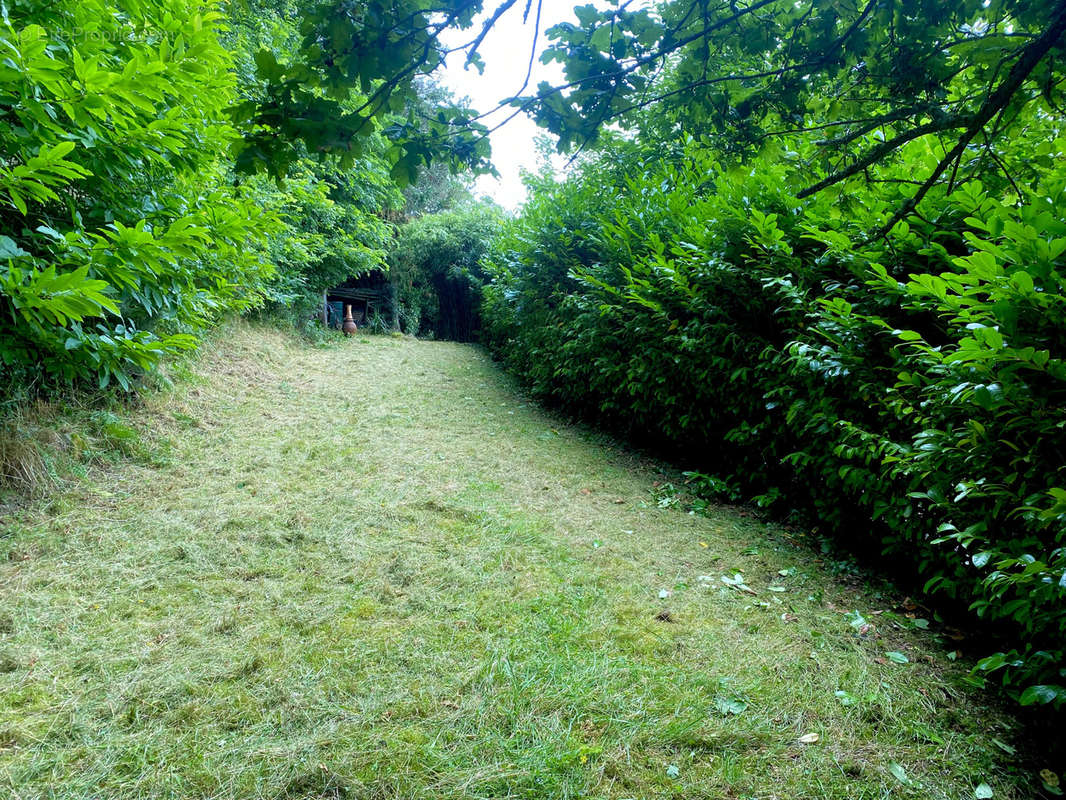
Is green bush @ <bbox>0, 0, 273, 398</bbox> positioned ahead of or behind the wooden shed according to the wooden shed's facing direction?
ahead

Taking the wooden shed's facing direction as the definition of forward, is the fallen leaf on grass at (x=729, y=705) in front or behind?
in front

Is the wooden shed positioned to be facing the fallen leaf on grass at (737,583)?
yes

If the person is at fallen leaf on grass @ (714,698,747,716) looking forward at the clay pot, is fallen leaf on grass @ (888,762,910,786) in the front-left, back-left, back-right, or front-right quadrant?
back-right

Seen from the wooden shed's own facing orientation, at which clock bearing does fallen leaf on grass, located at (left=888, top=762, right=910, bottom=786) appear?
The fallen leaf on grass is roughly at 12 o'clock from the wooden shed.

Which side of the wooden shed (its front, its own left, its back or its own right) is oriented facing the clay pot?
front

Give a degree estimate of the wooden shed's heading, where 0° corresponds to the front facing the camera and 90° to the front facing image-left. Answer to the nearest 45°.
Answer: approximately 0°

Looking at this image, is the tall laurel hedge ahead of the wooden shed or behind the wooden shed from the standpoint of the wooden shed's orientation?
ahead

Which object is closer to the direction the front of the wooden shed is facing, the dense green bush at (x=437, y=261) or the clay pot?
the clay pot

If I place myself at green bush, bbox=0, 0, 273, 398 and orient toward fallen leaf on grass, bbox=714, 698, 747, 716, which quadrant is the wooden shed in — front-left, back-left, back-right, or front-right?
back-left
